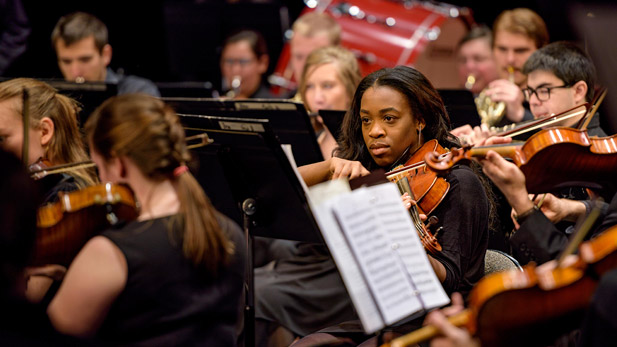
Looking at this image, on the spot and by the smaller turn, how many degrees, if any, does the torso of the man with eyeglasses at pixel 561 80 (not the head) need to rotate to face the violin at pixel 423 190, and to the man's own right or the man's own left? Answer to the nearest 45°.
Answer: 0° — they already face it

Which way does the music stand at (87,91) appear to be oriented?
away from the camera

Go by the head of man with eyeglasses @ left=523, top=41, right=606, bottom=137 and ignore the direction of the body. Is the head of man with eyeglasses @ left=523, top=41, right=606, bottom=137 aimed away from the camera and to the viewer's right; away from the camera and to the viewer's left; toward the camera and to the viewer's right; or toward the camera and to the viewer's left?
toward the camera and to the viewer's left

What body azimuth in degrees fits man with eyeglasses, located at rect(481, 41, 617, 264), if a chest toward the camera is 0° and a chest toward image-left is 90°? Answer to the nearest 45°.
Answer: approximately 45°

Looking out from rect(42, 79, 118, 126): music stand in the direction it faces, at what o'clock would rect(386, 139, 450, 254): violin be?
The violin is roughly at 5 o'clock from the music stand.

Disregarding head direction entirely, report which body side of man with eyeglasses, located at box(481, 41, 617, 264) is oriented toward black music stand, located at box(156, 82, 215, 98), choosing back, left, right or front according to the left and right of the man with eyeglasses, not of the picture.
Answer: right

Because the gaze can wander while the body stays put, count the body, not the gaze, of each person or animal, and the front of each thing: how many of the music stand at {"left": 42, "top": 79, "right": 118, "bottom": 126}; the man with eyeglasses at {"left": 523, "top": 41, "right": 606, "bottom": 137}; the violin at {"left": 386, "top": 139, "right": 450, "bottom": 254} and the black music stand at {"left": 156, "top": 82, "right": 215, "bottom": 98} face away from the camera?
2
